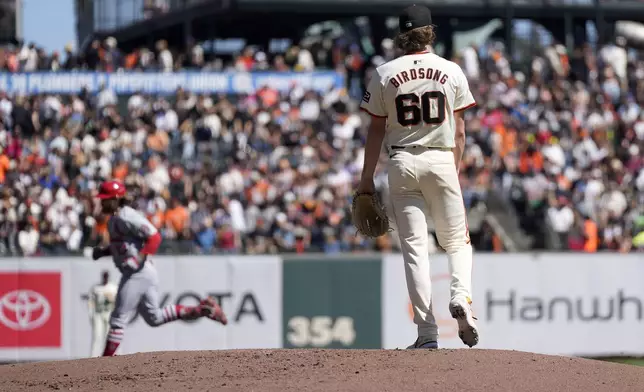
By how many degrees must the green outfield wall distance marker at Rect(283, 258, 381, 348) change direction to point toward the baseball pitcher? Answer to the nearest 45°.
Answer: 0° — it already faces them

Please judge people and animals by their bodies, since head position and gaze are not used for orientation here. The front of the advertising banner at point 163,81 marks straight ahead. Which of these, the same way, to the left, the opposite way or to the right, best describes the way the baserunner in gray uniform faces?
to the right

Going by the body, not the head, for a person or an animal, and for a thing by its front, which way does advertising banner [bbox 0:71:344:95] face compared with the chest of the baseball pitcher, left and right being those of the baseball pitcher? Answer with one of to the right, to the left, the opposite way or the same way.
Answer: the opposite way

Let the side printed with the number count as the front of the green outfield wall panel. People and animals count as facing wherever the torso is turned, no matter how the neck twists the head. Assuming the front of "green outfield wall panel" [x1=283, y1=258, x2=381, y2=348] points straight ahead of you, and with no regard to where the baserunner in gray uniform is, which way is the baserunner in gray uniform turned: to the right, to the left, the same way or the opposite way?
to the right

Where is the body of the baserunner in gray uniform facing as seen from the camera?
to the viewer's left

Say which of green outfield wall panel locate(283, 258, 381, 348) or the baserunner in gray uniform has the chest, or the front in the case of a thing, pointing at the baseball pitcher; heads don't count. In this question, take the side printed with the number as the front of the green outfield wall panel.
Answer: the green outfield wall panel

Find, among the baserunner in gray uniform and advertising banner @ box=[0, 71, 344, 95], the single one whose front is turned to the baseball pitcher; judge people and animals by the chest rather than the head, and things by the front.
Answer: the advertising banner

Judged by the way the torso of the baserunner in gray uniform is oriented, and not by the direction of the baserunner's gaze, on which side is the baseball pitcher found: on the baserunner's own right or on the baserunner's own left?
on the baserunner's own left

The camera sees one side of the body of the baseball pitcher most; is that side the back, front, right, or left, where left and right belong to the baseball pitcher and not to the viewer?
back

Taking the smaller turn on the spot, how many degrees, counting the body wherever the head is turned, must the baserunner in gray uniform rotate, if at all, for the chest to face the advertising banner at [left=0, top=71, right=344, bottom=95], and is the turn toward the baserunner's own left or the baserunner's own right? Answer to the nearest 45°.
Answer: approximately 90° to the baserunner's own right

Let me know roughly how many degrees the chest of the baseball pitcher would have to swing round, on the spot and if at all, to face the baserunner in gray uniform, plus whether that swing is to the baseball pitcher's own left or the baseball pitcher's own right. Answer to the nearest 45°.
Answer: approximately 45° to the baseball pitcher's own left
